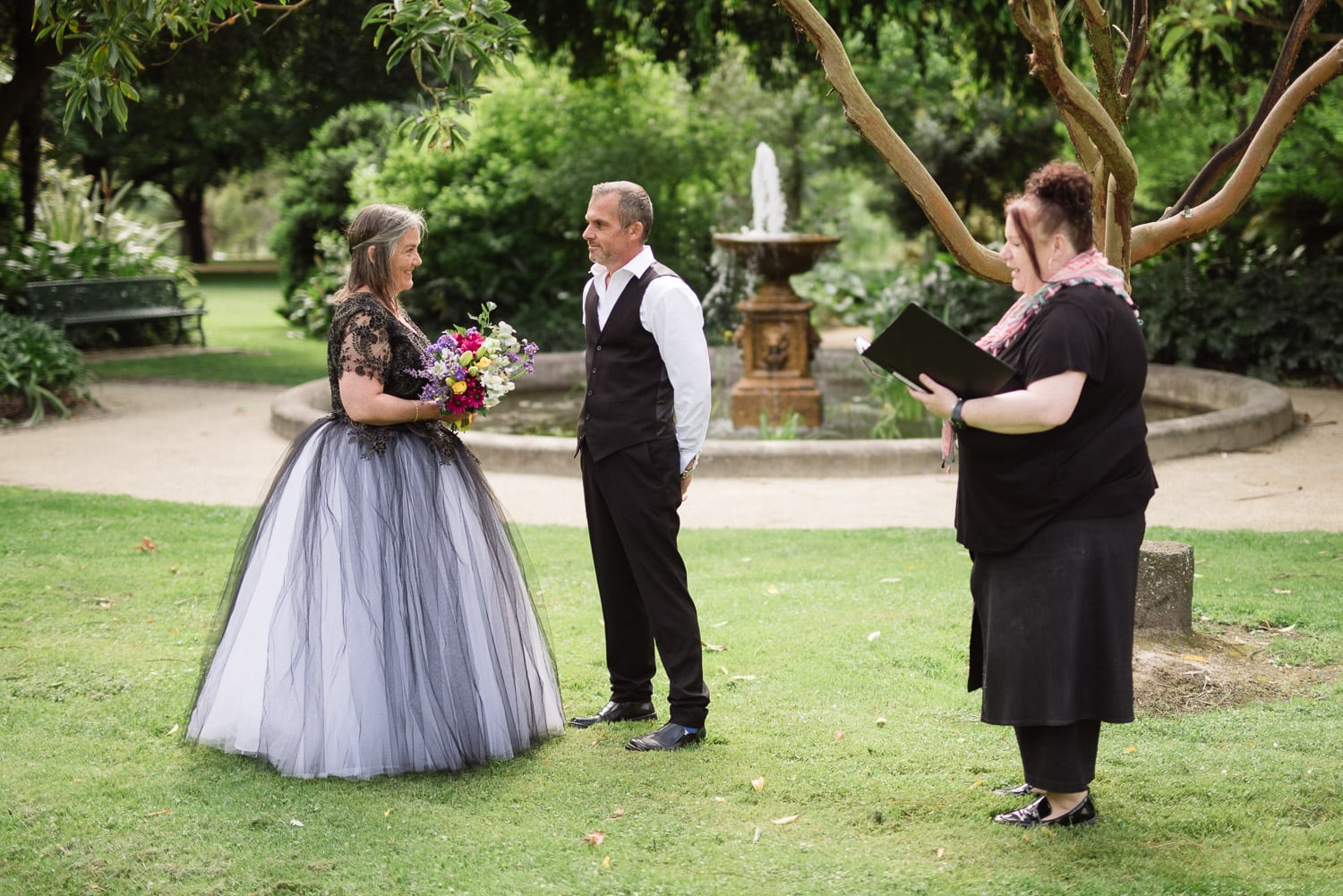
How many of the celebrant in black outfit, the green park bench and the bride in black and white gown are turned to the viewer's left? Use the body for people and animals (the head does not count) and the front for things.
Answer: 1

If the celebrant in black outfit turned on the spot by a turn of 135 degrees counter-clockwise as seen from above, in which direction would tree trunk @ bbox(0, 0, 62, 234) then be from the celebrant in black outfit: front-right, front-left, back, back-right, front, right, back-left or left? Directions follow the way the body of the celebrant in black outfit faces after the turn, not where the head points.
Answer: back

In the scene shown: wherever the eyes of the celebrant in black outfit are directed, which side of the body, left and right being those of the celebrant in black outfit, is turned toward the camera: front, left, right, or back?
left

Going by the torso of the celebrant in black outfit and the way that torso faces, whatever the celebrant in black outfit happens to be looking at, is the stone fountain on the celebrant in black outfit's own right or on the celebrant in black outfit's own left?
on the celebrant in black outfit's own right

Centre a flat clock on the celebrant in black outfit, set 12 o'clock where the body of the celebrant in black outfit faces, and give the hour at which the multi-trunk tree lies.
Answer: The multi-trunk tree is roughly at 3 o'clock from the celebrant in black outfit.

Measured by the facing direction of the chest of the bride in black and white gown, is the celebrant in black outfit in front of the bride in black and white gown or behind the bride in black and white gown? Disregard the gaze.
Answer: in front

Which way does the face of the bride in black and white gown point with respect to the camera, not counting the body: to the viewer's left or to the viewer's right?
to the viewer's right

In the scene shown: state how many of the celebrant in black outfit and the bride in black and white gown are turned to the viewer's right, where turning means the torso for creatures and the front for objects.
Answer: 1

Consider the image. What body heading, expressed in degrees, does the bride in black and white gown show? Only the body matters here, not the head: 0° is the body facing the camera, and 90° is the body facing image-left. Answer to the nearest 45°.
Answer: approximately 270°

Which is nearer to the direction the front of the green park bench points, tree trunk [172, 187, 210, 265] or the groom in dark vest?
the groom in dark vest

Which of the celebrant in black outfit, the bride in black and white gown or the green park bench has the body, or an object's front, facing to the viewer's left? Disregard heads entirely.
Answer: the celebrant in black outfit

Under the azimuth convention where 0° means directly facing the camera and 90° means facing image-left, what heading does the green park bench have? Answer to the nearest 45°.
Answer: approximately 315°

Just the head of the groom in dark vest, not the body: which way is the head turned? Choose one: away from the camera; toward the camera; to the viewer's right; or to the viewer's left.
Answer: to the viewer's left

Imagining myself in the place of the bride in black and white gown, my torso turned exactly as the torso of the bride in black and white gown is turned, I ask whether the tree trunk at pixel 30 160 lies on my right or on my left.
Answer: on my left
